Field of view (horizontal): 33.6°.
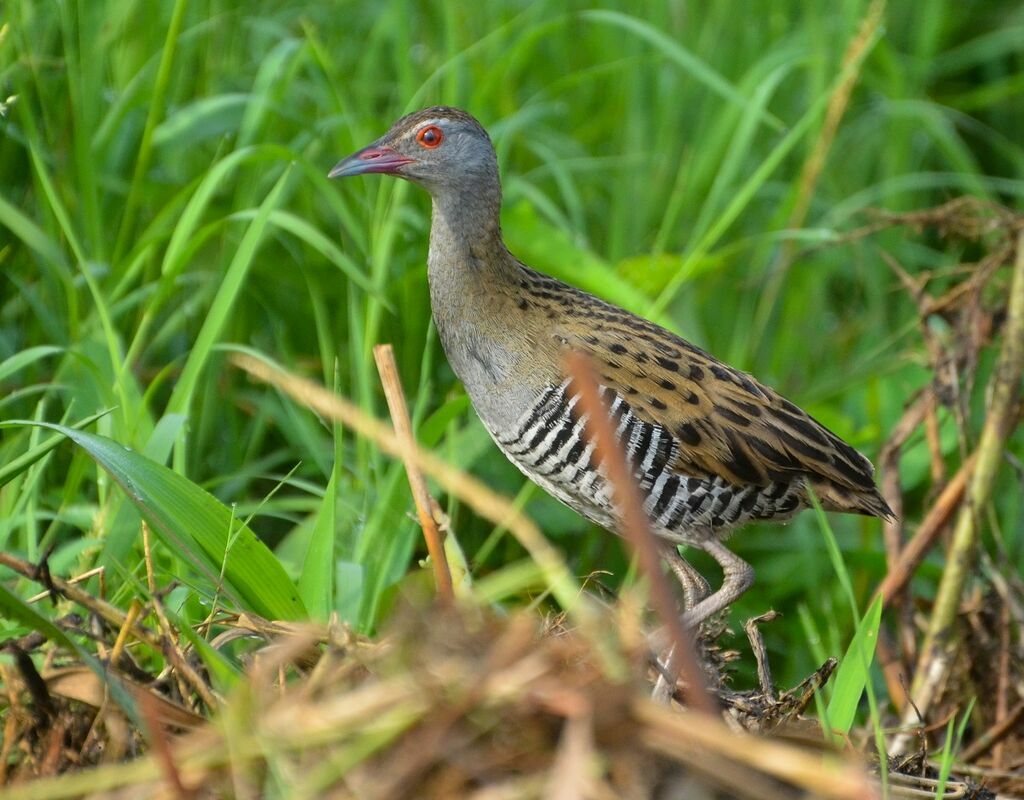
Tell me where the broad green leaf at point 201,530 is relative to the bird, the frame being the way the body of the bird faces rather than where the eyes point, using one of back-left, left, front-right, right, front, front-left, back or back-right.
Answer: front-left

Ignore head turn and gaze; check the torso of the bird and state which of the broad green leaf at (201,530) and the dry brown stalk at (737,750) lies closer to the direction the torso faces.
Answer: the broad green leaf

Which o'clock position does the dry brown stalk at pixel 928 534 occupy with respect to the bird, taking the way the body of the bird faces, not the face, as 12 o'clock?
The dry brown stalk is roughly at 5 o'clock from the bird.

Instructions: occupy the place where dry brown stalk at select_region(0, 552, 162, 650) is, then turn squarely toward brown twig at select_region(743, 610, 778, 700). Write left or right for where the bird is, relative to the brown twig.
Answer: left

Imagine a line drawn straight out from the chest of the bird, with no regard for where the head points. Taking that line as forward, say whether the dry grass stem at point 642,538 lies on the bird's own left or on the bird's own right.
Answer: on the bird's own left

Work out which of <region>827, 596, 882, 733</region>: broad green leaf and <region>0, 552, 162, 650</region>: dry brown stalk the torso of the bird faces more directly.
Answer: the dry brown stalk

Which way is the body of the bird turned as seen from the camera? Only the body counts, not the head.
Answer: to the viewer's left

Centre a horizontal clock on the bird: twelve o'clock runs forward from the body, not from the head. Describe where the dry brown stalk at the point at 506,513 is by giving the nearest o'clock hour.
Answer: The dry brown stalk is roughly at 9 o'clock from the bird.

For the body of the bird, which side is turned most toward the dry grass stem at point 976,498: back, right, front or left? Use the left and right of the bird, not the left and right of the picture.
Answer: back

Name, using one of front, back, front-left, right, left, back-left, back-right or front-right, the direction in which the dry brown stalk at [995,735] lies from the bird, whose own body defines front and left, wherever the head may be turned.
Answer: back
